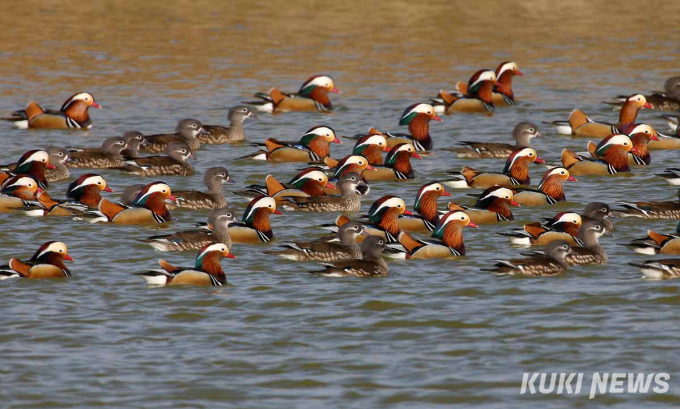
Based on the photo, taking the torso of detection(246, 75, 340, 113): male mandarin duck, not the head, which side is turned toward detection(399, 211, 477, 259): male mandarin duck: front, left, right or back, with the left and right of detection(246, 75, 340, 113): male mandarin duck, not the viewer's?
right

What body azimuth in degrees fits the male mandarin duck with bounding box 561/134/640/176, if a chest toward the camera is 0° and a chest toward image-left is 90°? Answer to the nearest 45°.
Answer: approximately 270°

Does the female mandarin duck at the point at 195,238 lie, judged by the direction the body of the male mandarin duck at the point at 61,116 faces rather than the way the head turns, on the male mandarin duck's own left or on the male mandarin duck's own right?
on the male mandarin duck's own right

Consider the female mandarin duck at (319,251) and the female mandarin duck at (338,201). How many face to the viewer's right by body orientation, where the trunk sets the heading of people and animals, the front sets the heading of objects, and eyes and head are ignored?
2

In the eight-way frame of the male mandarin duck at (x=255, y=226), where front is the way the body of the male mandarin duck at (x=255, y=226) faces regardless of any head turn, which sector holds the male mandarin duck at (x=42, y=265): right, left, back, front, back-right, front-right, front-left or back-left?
back-right

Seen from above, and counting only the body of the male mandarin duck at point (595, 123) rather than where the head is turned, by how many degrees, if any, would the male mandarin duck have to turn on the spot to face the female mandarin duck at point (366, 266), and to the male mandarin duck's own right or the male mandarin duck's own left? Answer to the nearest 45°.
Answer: approximately 90° to the male mandarin duck's own right

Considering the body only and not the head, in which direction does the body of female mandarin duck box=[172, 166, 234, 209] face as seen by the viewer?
to the viewer's right

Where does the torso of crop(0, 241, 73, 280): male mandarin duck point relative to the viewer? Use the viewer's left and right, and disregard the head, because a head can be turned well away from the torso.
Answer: facing to the right of the viewer

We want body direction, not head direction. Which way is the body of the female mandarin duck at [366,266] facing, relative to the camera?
to the viewer's right

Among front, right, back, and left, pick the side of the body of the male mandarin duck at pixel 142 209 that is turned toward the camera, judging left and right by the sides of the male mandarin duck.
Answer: right

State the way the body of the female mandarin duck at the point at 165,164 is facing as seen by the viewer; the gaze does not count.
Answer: to the viewer's right

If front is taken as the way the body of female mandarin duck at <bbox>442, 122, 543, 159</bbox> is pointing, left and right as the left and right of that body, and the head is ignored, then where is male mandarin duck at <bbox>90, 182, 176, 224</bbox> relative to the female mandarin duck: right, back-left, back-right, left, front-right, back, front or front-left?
back-right

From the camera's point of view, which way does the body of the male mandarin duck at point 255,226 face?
to the viewer's right
